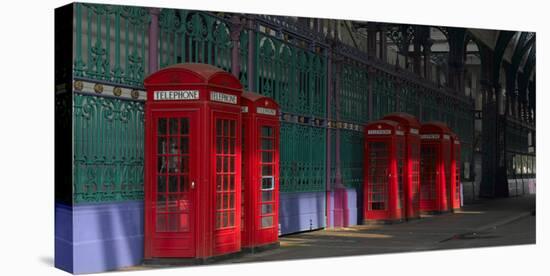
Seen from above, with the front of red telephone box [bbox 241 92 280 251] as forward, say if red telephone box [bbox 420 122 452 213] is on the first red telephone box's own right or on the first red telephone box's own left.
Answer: on the first red telephone box's own left

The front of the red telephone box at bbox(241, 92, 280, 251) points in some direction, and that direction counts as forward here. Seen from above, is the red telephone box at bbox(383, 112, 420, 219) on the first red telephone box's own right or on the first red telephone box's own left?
on the first red telephone box's own left

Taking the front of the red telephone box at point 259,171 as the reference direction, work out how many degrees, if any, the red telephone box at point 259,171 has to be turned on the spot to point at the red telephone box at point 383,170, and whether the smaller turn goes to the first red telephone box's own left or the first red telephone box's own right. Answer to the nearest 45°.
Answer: approximately 90° to the first red telephone box's own left

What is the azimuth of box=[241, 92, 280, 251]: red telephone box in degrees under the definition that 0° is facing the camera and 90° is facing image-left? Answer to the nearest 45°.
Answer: approximately 315°
